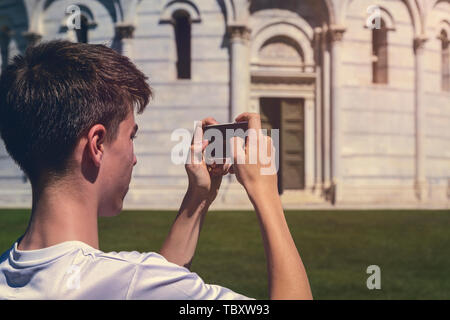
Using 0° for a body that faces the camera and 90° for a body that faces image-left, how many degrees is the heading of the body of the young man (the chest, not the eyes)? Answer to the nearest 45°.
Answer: approximately 225°

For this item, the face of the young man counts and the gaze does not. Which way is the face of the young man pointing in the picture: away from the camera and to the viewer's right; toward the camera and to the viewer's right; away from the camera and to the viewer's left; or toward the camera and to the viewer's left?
away from the camera and to the viewer's right
